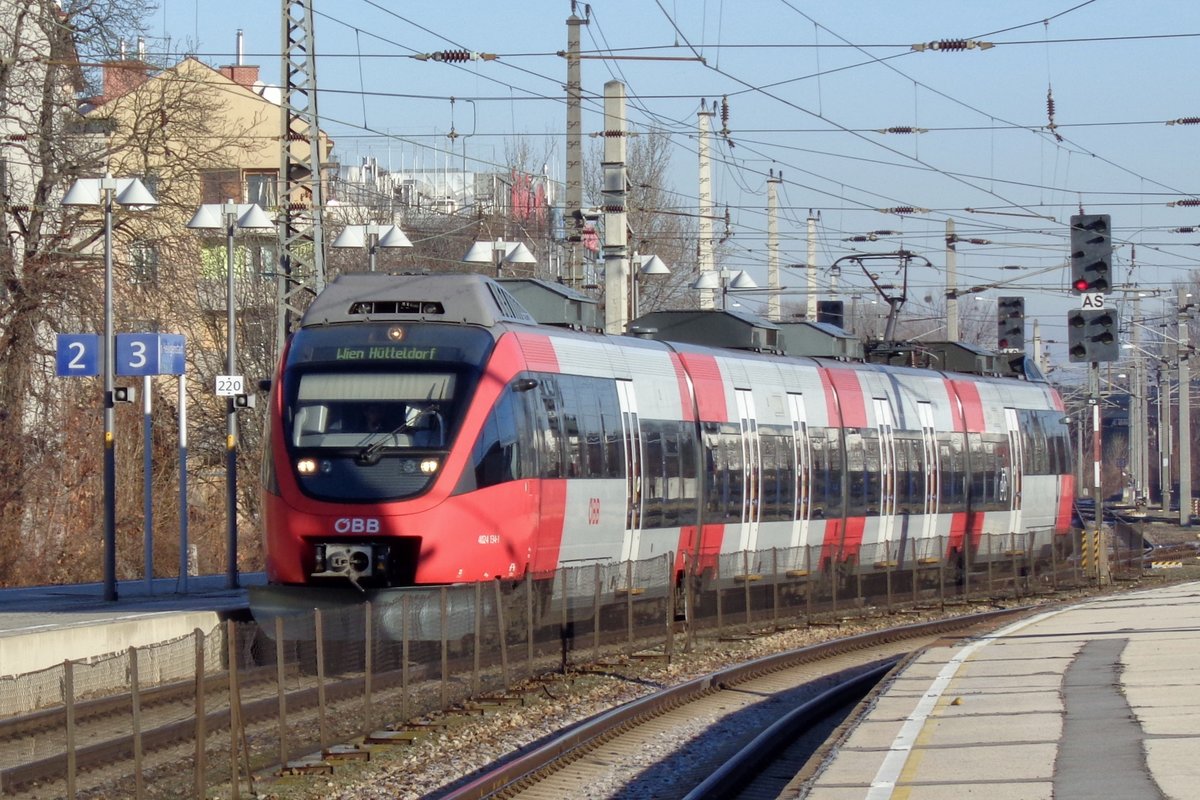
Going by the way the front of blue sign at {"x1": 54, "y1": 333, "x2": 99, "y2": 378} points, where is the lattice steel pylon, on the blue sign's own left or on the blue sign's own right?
on the blue sign's own left

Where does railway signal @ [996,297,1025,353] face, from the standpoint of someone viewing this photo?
facing the viewer

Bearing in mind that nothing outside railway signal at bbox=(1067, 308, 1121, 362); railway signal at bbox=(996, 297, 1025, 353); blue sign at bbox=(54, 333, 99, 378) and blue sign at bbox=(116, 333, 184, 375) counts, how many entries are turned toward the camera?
4

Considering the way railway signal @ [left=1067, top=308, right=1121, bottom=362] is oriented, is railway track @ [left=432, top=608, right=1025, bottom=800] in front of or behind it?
in front

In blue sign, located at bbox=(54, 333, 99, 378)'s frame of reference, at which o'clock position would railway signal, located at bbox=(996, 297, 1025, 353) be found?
The railway signal is roughly at 8 o'clock from the blue sign.

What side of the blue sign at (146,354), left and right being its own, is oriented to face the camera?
front

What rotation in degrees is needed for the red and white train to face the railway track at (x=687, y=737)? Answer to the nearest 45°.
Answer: approximately 90° to its left

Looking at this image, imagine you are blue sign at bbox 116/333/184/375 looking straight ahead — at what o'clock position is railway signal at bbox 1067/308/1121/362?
The railway signal is roughly at 7 o'clock from the blue sign.

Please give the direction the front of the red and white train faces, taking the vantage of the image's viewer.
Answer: facing the viewer and to the left of the viewer

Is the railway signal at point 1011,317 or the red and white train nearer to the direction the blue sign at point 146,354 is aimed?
the red and white train

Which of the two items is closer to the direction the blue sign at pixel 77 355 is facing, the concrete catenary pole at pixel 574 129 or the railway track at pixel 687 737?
the railway track

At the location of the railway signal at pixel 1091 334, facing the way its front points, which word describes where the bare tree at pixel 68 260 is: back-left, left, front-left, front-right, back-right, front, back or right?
right

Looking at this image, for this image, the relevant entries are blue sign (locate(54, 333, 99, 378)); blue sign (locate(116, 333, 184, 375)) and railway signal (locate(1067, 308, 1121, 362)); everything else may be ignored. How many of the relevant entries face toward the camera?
3

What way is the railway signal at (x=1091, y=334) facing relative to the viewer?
toward the camera
